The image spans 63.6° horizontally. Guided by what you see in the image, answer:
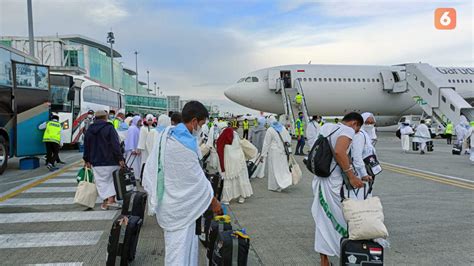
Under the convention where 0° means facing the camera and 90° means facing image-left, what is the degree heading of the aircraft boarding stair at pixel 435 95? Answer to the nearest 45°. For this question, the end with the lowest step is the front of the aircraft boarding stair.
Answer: approximately 315°

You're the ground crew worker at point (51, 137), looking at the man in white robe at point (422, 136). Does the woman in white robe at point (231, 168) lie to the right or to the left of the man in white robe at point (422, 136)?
right

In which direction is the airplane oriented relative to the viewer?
to the viewer's left

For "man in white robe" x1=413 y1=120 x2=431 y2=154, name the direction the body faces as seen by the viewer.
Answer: away from the camera

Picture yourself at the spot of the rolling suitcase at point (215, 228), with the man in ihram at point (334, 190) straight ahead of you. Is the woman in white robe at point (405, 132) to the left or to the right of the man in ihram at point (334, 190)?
left

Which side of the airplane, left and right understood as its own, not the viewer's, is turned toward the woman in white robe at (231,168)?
left

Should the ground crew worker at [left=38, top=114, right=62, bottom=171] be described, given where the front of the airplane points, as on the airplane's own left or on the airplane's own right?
on the airplane's own left

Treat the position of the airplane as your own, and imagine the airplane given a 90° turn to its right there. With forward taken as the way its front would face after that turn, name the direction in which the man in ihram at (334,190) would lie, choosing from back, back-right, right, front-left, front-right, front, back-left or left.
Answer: back

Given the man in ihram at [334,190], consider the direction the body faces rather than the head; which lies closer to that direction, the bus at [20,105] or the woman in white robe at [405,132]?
the woman in white robe

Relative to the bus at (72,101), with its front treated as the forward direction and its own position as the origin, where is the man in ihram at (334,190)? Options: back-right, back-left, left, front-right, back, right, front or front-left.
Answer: front-left
